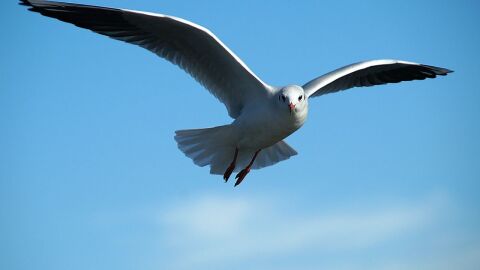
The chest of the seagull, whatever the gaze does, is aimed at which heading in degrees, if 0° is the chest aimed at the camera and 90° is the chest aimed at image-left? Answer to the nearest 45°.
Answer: approximately 315°
